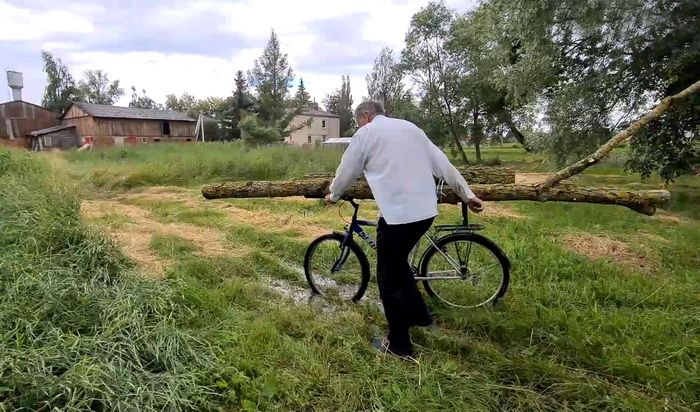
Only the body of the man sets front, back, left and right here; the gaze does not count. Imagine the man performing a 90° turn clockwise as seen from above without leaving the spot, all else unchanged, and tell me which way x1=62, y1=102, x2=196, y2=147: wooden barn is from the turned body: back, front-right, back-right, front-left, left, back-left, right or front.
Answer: left

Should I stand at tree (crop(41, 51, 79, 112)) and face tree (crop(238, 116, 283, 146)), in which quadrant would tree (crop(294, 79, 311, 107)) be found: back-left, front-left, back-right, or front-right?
front-left

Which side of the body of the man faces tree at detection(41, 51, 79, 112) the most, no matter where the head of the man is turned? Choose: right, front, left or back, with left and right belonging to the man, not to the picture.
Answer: front

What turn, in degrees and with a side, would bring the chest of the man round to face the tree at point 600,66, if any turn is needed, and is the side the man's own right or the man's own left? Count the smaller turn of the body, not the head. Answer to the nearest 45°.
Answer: approximately 90° to the man's own right

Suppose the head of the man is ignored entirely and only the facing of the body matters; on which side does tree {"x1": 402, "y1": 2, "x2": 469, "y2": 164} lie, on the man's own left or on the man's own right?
on the man's own right

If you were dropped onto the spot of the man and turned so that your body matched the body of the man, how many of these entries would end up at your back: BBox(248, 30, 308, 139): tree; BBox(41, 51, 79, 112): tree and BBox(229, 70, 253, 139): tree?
0

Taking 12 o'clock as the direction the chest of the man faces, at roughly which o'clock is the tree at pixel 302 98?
The tree is roughly at 1 o'clock from the man.

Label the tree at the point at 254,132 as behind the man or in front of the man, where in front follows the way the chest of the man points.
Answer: in front

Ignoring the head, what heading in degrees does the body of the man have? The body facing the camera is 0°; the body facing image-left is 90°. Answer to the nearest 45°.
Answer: approximately 135°

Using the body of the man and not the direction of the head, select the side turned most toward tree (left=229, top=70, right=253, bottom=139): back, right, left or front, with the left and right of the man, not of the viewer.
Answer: front

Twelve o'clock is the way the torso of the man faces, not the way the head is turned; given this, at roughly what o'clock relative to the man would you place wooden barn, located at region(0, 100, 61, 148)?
The wooden barn is roughly at 12 o'clock from the man.

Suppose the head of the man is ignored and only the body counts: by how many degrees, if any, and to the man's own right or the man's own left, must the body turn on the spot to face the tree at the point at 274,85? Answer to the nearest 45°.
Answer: approximately 45° to the man's own right
